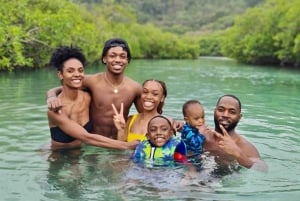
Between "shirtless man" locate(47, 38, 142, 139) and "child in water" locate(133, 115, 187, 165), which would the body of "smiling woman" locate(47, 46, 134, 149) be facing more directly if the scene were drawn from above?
the child in water

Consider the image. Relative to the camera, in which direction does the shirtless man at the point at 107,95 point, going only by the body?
toward the camera

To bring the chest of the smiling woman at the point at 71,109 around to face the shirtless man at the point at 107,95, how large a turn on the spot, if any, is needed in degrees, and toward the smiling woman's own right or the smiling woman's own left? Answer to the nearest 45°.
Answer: approximately 90° to the smiling woman's own left

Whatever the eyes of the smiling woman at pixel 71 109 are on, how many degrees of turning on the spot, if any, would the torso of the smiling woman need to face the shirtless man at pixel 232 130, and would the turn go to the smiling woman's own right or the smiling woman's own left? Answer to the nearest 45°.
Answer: approximately 45° to the smiling woman's own left

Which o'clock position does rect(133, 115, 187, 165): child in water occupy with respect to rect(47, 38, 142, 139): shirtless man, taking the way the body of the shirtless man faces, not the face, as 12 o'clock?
The child in water is roughly at 11 o'clock from the shirtless man.

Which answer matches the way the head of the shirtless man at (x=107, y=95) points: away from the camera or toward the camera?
toward the camera

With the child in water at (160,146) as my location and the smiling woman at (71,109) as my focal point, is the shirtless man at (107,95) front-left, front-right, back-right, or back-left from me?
front-right

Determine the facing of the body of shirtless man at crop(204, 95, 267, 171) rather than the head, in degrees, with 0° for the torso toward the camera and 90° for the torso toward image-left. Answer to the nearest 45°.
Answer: approximately 45°

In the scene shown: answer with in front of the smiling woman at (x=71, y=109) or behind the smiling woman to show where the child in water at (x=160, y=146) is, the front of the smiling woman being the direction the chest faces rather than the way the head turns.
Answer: in front

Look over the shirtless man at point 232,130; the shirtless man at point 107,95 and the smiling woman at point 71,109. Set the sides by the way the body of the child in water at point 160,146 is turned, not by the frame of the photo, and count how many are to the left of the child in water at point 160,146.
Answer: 1

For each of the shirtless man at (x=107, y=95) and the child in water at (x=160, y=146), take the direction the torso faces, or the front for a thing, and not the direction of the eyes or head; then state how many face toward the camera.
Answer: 2

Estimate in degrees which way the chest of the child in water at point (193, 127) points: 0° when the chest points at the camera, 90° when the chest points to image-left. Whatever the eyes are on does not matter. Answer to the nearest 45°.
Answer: approximately 315°

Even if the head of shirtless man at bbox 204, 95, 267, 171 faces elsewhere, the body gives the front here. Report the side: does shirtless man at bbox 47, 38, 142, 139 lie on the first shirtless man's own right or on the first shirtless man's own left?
on the first shirtless man's own right

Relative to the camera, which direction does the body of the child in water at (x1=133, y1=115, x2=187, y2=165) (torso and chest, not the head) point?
toward the camera
